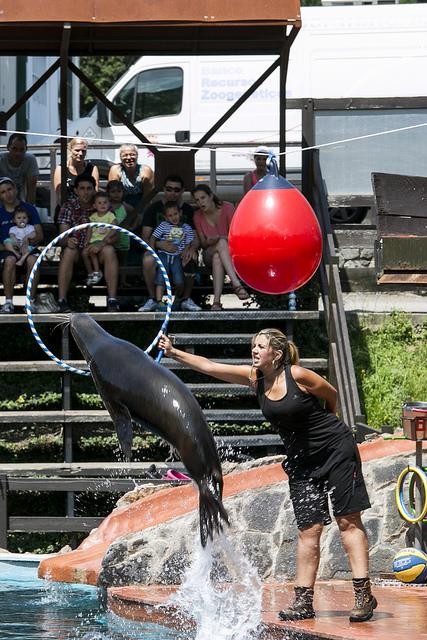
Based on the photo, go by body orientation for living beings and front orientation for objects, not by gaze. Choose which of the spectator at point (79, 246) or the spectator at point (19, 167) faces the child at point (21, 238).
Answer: the spectator at point (19, 167)

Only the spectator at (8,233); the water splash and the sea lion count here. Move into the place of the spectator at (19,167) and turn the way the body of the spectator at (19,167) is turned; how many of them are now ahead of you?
3

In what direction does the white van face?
to the viewer's left

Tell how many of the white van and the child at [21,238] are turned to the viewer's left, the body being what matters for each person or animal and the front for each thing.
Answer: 1

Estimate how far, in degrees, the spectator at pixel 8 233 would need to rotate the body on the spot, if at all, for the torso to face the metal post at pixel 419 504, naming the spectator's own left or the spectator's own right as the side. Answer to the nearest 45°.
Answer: approximately 45° to the spectator's own left

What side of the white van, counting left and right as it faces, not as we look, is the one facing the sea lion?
left

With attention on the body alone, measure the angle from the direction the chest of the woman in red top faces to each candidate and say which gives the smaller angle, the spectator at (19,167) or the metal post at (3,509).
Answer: the metal post

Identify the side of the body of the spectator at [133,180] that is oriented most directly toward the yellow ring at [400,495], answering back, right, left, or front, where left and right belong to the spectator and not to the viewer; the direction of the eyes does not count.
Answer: front

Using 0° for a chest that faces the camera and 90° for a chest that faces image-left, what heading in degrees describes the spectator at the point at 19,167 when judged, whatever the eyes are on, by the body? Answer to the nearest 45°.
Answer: approximately 0°
